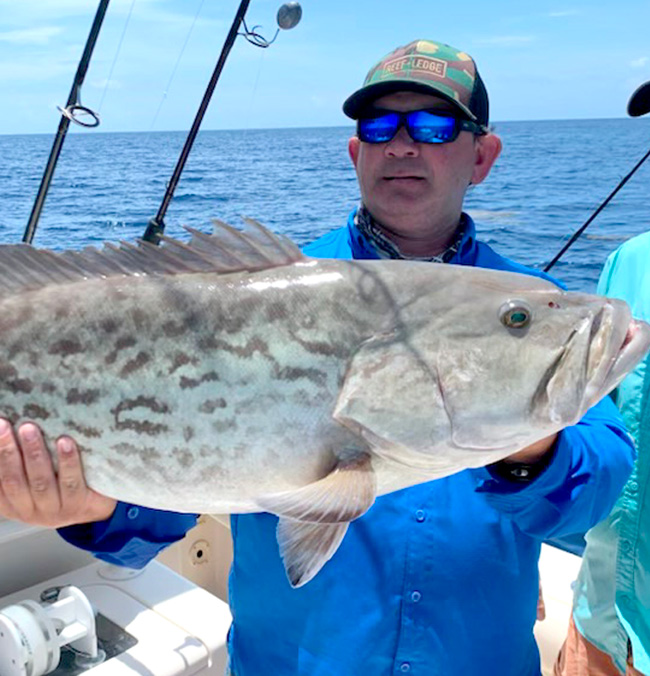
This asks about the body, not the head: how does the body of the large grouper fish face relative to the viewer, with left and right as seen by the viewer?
facing to the right of the viewer

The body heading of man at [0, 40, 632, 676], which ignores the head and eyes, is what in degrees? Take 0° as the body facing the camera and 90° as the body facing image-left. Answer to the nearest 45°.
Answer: approximately 0°

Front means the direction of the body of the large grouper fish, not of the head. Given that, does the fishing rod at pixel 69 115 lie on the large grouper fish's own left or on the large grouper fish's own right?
on the large grouper fish's own left

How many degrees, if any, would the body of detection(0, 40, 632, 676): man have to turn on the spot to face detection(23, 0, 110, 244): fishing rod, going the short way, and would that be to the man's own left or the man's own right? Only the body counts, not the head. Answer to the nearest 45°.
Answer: approximately 135° to the man's own right
